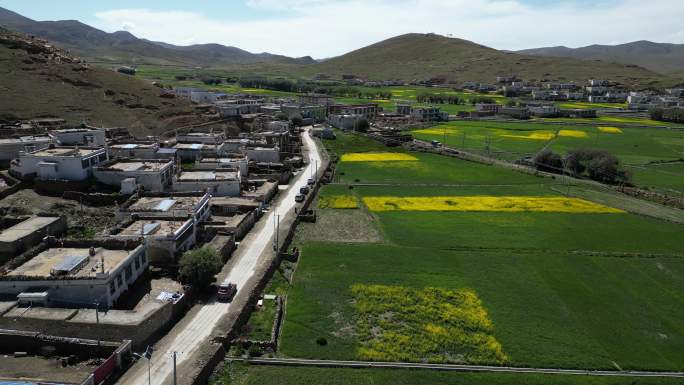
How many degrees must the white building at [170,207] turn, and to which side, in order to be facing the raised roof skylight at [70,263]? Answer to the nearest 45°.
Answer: approximately 90° to its right

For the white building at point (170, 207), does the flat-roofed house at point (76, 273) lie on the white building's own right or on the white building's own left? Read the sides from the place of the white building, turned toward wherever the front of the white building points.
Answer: on the white building's own right

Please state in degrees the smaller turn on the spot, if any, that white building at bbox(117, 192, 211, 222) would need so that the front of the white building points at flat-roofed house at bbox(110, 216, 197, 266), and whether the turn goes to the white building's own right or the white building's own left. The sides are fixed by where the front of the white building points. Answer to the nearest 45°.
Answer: approximately 45° to the white building's own right

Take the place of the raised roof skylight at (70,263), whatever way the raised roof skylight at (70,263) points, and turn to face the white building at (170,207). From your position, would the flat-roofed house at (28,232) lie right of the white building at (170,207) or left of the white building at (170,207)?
left

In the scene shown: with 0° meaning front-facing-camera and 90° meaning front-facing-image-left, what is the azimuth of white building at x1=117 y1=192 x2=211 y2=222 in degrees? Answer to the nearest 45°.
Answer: approximately 315°
